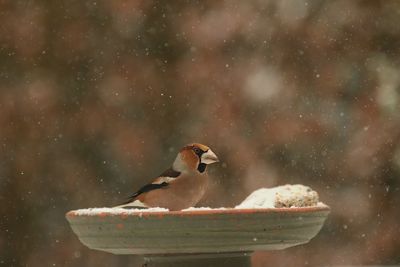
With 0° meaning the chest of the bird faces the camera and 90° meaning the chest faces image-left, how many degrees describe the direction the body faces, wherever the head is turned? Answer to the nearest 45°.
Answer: approximately 270°
